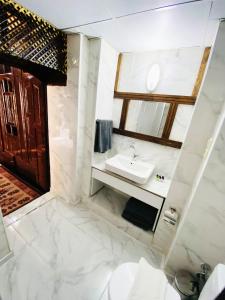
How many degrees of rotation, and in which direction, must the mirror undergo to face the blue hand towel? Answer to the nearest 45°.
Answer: approximately 45° to its right

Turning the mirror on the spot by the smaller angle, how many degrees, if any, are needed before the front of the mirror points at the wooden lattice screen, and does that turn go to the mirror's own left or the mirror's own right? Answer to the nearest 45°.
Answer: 0° — it already faces it

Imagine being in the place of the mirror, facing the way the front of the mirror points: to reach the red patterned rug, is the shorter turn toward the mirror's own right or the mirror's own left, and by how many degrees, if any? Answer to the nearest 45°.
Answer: approximately 45° to the mirror's own right

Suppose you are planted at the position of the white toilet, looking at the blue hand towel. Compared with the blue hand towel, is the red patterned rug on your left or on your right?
left

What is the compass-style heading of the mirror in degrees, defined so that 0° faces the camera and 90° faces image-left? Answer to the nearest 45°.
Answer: approximately 45°
